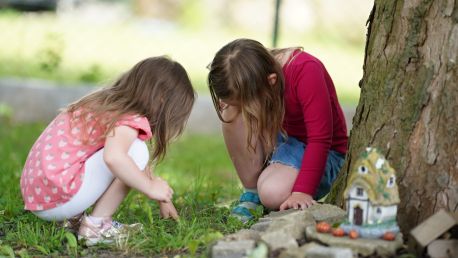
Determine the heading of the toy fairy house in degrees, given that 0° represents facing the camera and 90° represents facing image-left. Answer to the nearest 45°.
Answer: approximately 45°

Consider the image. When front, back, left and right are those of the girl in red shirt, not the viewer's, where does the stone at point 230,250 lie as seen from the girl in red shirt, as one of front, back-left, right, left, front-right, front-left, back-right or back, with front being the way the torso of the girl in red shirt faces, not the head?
front-left

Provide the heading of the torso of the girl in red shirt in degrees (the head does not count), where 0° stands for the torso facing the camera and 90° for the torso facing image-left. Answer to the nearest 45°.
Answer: approximately 45°
